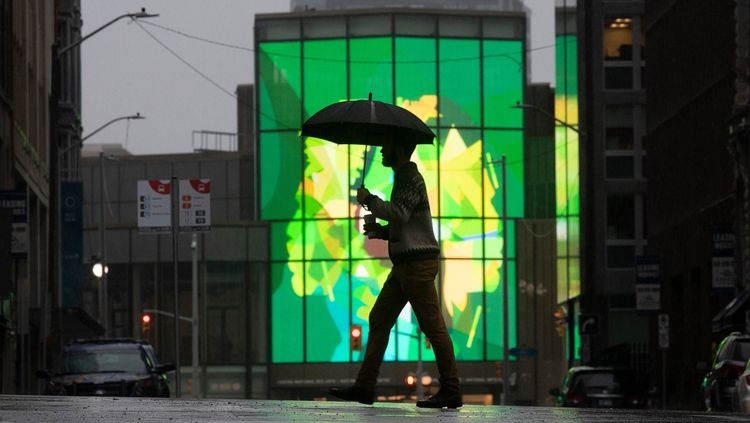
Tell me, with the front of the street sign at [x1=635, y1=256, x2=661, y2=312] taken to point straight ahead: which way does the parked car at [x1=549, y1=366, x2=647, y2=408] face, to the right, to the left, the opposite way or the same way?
the opposite way

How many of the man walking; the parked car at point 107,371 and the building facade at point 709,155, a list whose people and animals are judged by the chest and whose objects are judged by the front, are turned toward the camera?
1

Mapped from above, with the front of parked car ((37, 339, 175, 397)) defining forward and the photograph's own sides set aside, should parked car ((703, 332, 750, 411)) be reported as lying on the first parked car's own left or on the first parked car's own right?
on the first parked car's own left

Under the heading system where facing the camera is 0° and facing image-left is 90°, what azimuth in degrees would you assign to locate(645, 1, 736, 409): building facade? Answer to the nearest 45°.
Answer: approximately 90°

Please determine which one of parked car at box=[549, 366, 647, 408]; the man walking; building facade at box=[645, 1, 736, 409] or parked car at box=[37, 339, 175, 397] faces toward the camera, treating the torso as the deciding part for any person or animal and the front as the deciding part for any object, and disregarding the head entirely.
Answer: parked car at box=[37, 339, 175, 397]
